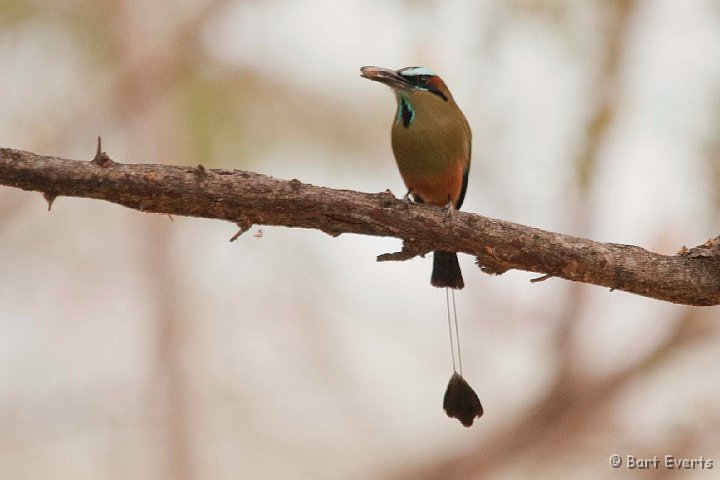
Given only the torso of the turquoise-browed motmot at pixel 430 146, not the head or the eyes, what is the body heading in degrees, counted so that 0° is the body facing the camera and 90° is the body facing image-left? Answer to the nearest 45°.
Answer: approximately 45°
